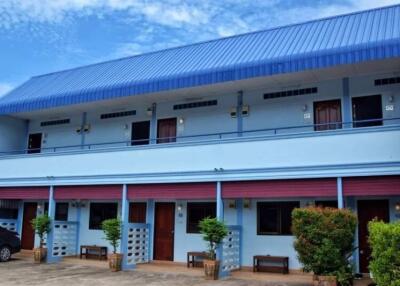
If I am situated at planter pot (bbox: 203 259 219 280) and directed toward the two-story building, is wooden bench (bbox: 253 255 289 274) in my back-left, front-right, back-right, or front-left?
front-right

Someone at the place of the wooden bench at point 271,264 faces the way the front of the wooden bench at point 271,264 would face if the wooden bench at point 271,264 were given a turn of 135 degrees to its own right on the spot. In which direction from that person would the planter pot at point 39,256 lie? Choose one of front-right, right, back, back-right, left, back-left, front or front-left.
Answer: front-left

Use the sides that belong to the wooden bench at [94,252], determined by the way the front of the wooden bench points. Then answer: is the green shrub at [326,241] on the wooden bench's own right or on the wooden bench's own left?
on the wooden bench's own left

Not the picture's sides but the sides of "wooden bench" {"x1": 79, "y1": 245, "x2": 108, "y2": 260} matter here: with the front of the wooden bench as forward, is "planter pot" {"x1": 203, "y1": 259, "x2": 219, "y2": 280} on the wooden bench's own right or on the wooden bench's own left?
on the wooden bench's own left

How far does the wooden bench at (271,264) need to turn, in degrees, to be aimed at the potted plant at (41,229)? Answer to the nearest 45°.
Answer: approximately 90° to its right

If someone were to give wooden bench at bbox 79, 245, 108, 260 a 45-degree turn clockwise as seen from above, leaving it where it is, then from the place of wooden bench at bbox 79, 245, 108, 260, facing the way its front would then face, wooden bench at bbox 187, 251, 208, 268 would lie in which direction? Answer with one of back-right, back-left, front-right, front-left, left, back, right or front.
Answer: back-left

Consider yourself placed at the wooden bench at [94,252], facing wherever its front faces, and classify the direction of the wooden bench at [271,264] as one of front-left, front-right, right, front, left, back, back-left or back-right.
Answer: left

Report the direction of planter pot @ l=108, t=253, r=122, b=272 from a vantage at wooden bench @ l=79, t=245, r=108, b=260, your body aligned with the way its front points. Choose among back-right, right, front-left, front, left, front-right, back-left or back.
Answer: front-left

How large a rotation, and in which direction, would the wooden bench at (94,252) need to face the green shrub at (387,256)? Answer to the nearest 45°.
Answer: approximately 45° to its left

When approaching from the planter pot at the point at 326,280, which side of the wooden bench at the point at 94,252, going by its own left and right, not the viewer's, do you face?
left

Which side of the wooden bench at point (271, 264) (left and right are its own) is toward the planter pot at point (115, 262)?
right

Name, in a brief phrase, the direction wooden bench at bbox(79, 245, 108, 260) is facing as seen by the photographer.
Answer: facing the viewer and to the left of the viewer

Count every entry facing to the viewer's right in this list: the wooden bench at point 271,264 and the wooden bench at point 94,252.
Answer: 0

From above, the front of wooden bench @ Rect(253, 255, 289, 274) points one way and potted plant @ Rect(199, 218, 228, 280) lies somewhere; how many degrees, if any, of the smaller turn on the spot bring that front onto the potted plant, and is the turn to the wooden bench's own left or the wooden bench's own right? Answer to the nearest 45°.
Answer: approximately 45° to the wooden bench's own right

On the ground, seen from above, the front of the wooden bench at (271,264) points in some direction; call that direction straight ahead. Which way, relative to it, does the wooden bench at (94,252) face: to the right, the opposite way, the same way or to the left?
the same way

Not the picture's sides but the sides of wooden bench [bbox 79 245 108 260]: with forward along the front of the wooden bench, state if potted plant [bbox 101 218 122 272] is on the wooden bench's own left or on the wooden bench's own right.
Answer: on the wooden bench's own left

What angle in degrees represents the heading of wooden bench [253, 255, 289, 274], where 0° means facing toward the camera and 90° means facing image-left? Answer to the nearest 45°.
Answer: approximately 0°
